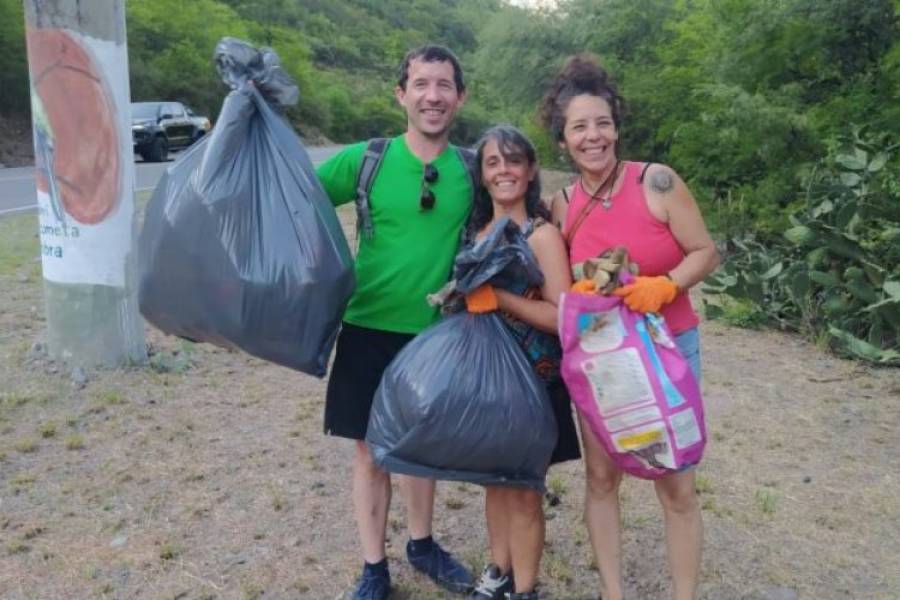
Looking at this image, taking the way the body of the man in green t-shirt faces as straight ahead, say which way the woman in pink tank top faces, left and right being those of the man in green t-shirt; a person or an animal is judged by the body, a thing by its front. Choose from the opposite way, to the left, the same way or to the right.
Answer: the same way

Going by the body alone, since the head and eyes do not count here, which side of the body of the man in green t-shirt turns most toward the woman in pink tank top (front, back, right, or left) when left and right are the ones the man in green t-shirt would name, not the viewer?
left

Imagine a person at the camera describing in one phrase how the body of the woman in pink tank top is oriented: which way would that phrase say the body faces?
toward the camera

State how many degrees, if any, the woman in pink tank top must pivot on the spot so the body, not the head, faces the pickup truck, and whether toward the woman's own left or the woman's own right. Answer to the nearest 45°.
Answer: approximately 135° to the woman's own right

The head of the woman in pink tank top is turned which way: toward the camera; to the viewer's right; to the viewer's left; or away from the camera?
toward the camera

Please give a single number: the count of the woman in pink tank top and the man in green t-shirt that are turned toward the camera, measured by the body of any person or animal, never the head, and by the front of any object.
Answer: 2

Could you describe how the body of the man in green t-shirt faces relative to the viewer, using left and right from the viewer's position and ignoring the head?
facing the viewer

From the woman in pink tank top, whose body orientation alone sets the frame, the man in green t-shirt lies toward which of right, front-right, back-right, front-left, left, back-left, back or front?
right

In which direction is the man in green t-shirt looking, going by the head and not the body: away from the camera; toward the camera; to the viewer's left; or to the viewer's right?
toward the camera
